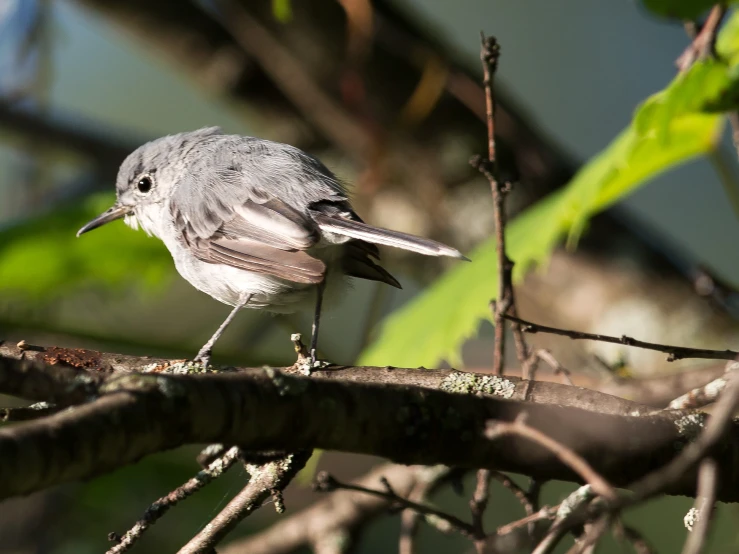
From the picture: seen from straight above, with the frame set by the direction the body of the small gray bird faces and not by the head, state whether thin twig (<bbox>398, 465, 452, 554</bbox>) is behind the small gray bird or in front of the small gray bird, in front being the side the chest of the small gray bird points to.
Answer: behind

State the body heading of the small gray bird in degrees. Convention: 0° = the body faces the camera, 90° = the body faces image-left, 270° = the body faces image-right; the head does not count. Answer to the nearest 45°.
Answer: approximately 90°

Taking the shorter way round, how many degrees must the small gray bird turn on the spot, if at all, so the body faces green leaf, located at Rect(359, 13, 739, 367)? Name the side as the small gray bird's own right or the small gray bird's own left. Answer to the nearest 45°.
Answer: approximately 180°

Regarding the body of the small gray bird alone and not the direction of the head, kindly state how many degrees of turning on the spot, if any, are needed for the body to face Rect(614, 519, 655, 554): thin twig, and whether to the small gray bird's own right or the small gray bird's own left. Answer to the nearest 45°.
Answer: approximately 135° to the small gray bird's own left

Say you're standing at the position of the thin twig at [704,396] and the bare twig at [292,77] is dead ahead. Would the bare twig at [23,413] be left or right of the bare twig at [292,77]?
left

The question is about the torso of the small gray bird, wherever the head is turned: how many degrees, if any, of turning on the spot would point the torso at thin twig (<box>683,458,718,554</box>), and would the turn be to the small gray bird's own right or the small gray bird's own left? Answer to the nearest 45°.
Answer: approximately 180°
